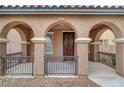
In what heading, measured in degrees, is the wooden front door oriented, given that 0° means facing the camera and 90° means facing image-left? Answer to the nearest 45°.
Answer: approximately 0°
